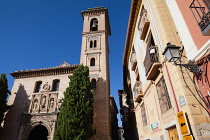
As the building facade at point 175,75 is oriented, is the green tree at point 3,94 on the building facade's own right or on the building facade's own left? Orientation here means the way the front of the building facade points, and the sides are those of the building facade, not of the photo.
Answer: on the building facade's own right

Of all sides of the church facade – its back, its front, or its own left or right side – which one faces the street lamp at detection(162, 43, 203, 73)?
front

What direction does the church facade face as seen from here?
toward the camera

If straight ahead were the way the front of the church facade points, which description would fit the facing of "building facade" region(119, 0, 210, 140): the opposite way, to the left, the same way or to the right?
to the right

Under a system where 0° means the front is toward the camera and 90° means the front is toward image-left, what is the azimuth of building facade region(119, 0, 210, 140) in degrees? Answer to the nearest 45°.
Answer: approximately 45°

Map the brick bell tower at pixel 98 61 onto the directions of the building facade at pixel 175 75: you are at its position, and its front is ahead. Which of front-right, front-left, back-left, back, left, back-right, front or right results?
right

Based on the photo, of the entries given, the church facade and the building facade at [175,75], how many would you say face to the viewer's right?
0

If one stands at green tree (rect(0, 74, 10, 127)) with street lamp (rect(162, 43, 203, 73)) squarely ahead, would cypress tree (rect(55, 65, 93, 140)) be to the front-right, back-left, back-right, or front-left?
front-left

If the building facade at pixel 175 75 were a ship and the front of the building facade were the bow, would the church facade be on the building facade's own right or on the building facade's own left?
on the building facade's own right

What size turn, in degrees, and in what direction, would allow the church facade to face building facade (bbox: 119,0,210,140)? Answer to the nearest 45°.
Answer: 0° — it already faces it

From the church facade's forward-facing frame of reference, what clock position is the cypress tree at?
The cypress tree is roughly at 11 o'clock from the church facade.

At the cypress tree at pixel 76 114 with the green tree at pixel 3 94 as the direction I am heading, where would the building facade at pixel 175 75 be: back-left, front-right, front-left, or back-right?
back-left
